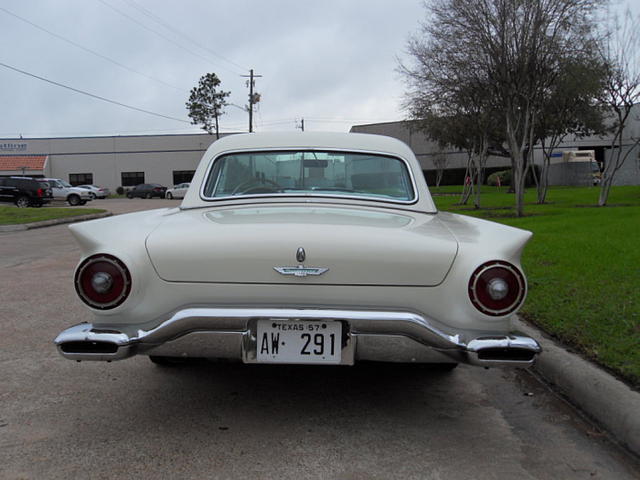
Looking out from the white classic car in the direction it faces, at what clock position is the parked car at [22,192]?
The parked car is roughly at 11 o'clock from the white classic car.

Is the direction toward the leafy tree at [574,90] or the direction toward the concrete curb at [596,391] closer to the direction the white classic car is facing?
the leafy tree

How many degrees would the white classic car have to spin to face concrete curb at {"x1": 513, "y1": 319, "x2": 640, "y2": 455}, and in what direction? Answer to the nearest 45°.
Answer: approximately 90° to its right

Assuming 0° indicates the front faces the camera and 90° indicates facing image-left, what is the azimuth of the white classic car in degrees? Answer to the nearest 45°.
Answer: approximately 180°

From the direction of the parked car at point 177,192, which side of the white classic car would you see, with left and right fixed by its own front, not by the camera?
front

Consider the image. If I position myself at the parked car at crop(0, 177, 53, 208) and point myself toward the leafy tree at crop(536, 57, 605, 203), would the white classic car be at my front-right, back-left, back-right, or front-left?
front-right

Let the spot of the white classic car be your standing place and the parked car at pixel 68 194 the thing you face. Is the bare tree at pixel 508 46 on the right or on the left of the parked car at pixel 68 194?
right

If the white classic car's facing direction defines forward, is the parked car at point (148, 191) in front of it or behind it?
in front

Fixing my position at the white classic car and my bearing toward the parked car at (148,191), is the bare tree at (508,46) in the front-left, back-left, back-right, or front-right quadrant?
front-right

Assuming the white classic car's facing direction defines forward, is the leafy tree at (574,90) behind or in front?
in front

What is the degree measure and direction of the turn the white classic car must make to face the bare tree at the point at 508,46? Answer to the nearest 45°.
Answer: approximately 45° to its right
